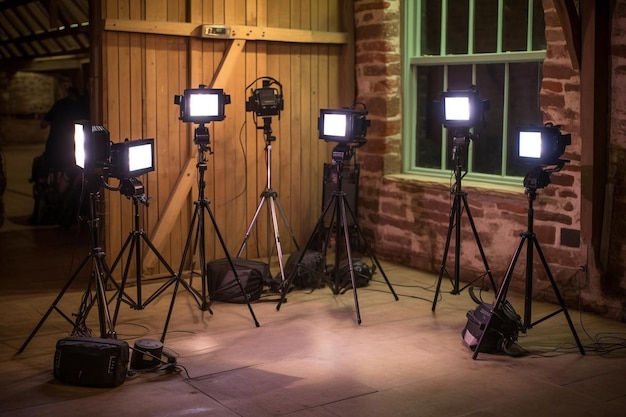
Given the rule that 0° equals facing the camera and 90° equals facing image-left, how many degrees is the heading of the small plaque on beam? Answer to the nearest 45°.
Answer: approximately 0°

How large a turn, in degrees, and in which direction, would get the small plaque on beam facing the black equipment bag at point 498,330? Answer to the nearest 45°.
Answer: approximately 45° to its left

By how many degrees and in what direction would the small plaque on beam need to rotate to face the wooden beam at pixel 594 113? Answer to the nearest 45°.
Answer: approximately 45° to its left

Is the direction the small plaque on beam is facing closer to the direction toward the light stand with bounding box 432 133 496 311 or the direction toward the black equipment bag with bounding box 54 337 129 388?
the black equipment bag

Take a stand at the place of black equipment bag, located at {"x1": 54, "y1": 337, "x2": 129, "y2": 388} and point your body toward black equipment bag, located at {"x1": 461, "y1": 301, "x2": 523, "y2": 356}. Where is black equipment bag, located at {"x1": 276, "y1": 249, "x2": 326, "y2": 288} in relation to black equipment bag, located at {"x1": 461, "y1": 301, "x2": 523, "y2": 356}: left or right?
left

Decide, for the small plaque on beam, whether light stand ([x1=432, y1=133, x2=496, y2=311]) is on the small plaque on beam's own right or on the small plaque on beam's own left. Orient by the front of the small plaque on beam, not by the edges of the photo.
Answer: on the small plaque on beam's own left

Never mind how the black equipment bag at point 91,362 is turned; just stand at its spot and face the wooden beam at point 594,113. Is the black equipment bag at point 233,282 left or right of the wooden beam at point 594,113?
left
